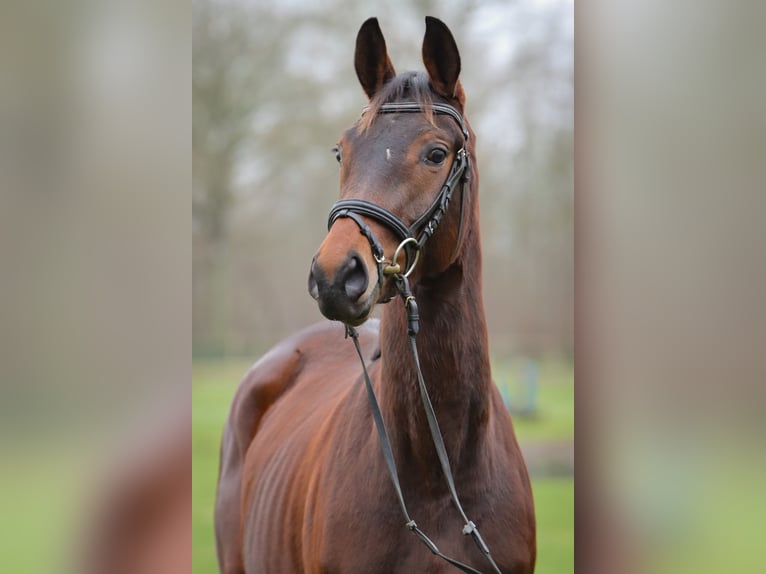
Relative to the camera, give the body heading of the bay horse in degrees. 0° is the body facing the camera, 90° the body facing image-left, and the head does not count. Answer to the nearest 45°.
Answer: approximately 315°
